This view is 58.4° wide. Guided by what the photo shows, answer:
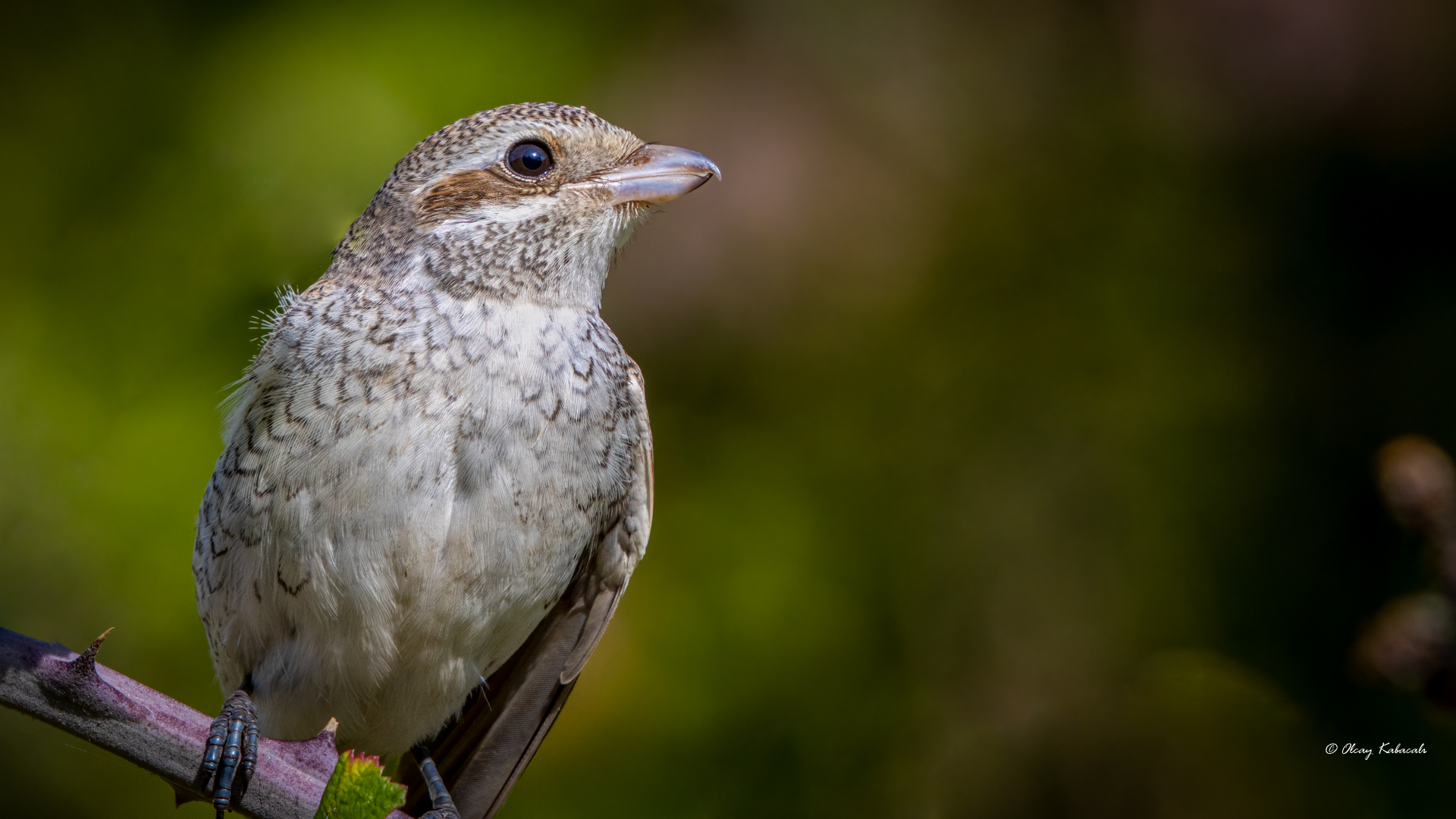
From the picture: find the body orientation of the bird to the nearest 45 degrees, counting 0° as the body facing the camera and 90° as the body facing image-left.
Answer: approximately 0°

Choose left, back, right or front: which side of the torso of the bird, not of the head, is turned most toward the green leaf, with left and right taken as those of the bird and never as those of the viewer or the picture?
front
